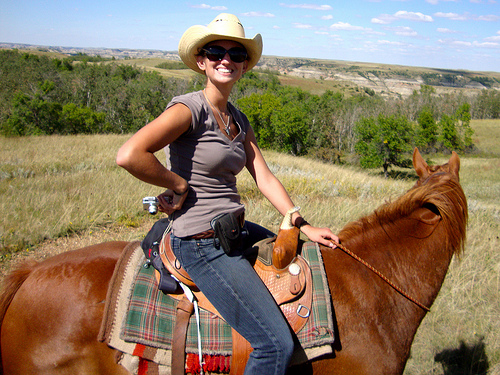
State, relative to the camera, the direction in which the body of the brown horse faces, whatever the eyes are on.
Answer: to the viewer's right

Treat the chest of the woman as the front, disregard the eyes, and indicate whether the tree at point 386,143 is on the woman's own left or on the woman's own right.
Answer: on the woman's own left

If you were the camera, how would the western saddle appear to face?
facing to the right of the viewer

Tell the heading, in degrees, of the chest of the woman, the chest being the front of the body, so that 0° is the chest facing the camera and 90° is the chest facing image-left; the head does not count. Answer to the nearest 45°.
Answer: approximately 315°
